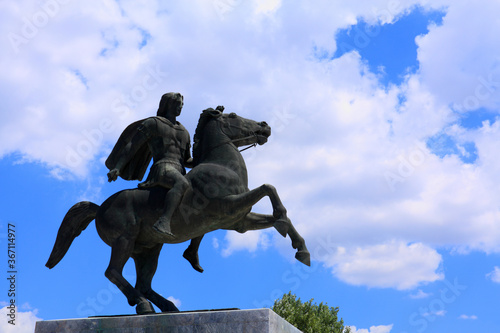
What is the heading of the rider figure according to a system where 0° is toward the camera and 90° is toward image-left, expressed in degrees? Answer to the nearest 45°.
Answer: approximately 315°

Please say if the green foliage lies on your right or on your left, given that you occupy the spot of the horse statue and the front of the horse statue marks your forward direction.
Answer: on your left

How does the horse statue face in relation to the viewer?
to the viewer's right

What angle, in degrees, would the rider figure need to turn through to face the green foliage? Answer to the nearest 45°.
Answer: approximately 90° to its left
